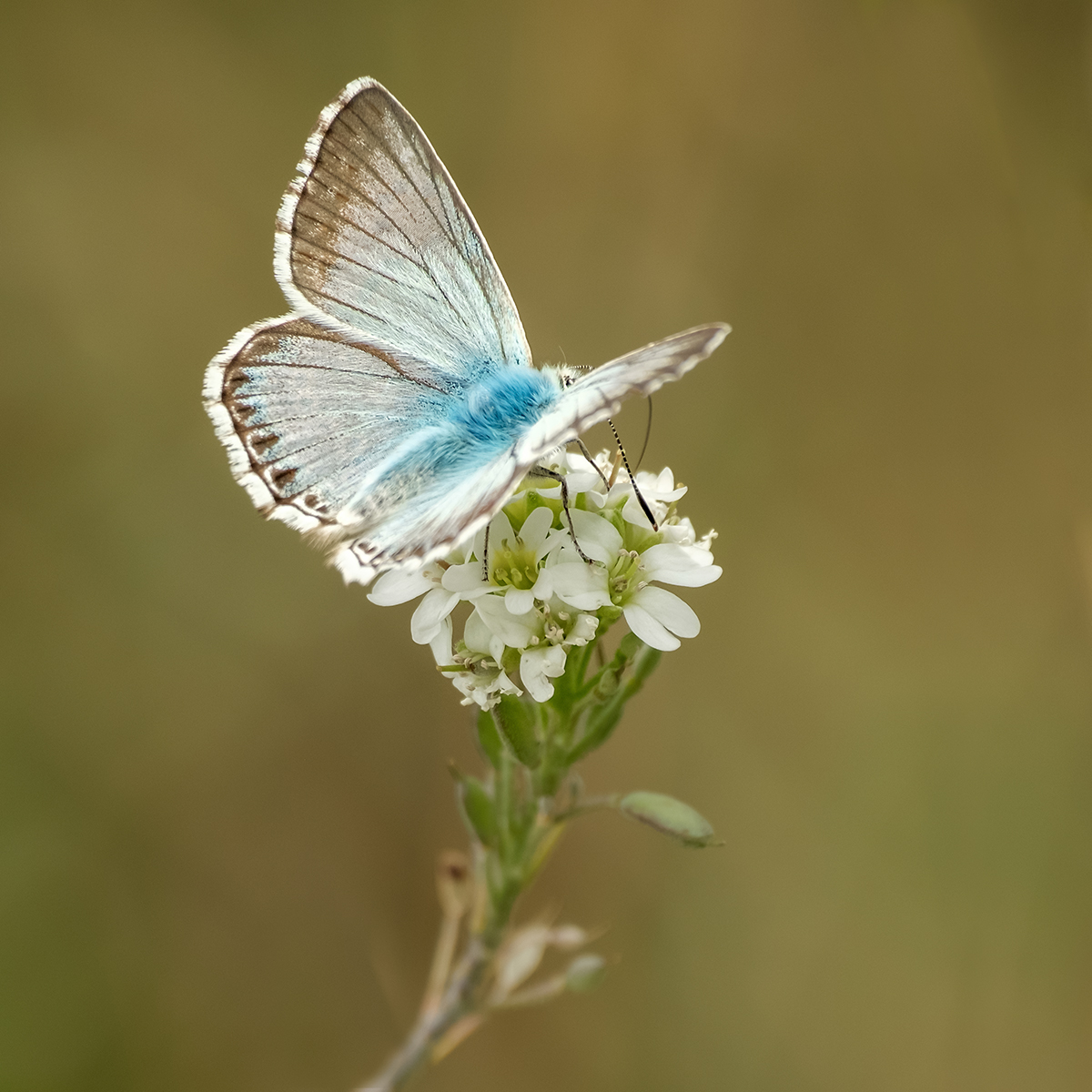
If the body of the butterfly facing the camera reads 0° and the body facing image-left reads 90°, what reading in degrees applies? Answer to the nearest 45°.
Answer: approximately 225°
